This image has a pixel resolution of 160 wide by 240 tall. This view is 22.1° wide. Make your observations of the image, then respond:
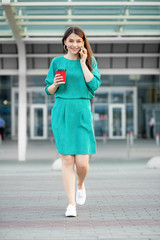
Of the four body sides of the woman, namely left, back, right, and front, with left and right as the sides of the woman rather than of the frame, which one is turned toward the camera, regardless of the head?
front

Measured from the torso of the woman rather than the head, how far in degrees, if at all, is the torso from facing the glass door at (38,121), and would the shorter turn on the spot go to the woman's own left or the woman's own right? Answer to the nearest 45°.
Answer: approximately 180°

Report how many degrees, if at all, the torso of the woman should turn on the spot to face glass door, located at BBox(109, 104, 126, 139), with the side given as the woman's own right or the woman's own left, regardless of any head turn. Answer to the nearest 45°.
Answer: approximately 180°
